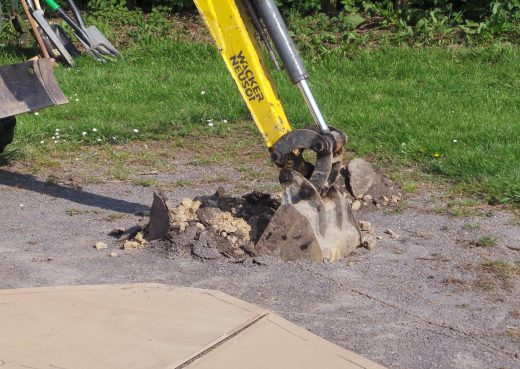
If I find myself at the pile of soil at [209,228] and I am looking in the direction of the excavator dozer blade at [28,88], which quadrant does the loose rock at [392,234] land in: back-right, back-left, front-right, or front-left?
back-right

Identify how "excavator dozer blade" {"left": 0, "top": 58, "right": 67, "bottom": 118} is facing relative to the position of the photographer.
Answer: facing to the right of the viewer

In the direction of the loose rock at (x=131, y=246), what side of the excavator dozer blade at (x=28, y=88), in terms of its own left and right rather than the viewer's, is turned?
front

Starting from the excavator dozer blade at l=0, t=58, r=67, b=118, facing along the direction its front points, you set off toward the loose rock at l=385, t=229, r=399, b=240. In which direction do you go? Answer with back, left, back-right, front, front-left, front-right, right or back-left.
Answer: front-right

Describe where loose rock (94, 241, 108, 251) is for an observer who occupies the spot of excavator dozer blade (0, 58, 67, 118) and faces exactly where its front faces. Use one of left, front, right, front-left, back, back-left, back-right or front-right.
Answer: right

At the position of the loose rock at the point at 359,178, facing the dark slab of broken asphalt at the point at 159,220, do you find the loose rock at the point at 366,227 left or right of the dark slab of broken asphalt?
left

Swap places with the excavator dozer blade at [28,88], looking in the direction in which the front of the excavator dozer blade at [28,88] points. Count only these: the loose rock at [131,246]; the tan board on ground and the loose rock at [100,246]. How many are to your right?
3
